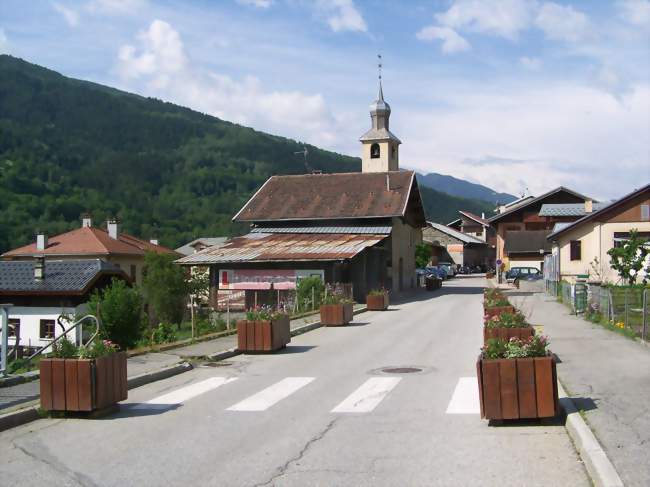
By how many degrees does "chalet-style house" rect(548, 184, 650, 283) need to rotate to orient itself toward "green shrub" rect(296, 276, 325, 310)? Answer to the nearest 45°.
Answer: approximately 45° to its right

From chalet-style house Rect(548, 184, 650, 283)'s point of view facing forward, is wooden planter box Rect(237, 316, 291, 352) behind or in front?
in front

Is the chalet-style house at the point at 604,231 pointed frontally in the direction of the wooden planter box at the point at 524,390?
yes

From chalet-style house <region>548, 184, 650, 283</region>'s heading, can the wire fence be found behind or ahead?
ahead

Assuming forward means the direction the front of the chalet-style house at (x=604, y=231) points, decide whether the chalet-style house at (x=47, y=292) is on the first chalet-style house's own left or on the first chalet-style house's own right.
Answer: on the first chalet-style house's own right

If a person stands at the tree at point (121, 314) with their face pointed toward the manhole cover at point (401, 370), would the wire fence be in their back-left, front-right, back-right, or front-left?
front-left

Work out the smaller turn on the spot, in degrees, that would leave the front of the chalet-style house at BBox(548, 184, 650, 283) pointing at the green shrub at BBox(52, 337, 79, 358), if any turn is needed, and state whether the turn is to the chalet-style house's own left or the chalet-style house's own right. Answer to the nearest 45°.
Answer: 0° — it already faces it

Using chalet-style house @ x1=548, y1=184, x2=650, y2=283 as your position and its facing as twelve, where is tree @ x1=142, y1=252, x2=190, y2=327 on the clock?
The tree is roughly at 2 o'clock from the chalet-style house.

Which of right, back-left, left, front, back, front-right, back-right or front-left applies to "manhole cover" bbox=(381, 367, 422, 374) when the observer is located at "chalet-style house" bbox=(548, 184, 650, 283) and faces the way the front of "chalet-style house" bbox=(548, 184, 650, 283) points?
front

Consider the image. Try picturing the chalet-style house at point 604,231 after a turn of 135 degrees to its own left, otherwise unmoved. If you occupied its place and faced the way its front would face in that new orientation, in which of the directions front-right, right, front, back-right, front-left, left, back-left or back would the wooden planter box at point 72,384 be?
back-right

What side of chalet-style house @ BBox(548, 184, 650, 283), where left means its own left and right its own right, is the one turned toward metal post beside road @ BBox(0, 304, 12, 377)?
front
